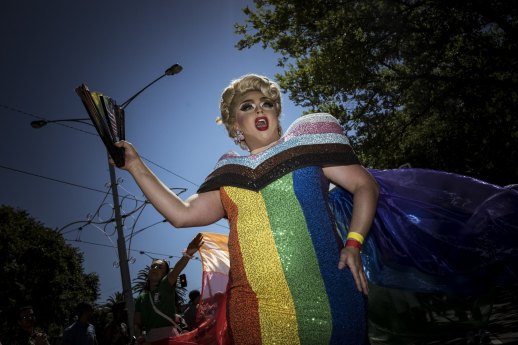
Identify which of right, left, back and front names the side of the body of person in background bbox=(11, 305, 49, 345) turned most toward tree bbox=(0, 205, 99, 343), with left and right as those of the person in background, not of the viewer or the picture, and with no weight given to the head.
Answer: back

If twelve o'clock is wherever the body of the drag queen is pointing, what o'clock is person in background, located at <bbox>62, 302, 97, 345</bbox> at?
The person in background is roughly at 5 o'clock from the drag queen.

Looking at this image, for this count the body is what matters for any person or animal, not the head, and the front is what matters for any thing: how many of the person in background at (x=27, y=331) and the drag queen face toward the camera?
2

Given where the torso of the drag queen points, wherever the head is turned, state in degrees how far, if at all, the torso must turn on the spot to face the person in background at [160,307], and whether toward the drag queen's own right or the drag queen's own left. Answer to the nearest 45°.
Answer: approximately 180°

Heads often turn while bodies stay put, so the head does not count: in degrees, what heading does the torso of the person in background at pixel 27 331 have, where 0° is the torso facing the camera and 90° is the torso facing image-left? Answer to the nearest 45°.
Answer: approximately 0°

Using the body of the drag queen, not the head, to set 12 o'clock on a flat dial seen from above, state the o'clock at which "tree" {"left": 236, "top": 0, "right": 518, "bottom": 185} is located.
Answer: The tree is roughly at 7 o'clock from the drag queen.

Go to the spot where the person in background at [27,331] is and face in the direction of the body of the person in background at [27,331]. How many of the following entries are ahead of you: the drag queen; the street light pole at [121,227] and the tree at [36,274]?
1

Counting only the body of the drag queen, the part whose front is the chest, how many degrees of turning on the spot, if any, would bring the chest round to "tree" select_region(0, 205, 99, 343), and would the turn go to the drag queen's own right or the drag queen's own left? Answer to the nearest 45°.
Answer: approximately 135° to the drag queen's own right
